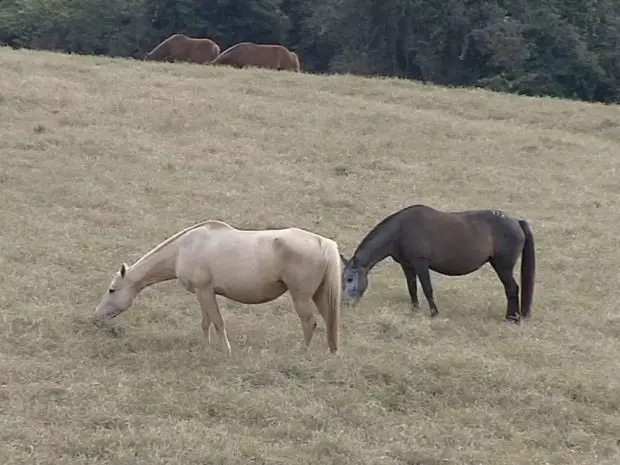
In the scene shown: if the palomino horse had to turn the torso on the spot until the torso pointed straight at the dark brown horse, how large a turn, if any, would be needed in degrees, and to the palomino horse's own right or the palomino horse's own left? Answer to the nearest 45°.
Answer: approximately 135° to the palomino horse's own right

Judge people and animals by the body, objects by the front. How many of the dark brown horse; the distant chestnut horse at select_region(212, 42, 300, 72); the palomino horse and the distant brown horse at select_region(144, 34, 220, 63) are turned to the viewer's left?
4

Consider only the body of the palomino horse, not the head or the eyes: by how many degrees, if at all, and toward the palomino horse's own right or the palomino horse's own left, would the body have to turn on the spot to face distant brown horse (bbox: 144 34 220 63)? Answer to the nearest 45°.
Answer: approximately 90° to the palomino horse's own right

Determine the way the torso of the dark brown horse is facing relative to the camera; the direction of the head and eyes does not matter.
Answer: to the viewer's left

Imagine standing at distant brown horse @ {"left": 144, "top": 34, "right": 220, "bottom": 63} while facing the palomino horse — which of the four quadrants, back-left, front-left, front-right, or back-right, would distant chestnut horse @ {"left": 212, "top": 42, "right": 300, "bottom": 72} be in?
front-left

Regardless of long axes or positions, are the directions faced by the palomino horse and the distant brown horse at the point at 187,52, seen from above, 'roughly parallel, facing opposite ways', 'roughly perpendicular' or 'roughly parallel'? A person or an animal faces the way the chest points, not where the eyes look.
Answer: roughly parallel

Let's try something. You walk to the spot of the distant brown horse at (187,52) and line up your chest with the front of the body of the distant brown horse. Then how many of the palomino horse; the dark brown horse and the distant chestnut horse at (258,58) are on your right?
0

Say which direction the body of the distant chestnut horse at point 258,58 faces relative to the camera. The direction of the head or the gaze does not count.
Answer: to the viewer's left

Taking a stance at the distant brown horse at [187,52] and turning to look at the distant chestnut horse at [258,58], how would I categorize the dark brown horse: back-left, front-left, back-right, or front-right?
front-right

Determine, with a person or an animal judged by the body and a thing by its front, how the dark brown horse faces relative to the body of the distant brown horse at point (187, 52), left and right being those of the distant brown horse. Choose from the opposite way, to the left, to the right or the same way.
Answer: the same way

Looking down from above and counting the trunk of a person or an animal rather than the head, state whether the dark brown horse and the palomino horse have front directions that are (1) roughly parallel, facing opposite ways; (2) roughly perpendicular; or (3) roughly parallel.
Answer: roughly parallel

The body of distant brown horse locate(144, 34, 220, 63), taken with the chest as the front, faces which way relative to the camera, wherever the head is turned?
to the viewer's left

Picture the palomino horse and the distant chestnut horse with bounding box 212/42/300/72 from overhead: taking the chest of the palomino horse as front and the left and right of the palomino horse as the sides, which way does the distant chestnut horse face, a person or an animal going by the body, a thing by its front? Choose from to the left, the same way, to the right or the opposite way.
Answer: the same way

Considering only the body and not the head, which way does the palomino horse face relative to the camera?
to the viewer's left

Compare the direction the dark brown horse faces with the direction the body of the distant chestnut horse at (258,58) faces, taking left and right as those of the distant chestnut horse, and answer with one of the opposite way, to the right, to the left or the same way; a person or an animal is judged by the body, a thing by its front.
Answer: the same way

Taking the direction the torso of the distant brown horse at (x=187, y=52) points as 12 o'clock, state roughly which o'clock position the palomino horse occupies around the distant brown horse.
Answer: The palomino horse is roughly at 9 o'clock from the distant brown horse.
